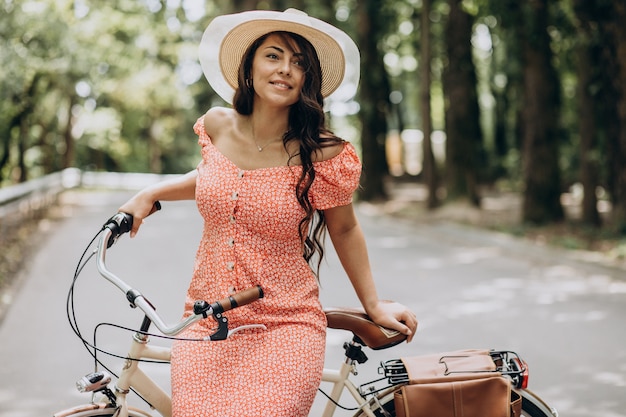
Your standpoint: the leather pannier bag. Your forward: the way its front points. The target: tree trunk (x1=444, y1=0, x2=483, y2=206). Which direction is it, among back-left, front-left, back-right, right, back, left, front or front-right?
back

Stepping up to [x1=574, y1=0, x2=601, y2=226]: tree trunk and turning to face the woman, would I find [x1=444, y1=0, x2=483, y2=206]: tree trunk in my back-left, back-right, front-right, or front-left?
back-right

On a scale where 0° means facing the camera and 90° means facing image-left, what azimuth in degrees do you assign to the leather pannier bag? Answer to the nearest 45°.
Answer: approximately 0°

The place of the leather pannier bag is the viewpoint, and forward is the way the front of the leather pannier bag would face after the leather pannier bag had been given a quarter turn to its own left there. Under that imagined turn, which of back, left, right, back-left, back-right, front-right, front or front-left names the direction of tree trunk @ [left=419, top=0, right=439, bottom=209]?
left

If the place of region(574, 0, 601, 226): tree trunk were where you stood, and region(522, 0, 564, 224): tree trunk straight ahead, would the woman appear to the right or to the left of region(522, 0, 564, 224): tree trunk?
left

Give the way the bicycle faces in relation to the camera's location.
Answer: facing to the left of the viewer

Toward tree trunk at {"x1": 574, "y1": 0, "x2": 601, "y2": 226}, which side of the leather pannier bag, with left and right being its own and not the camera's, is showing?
back

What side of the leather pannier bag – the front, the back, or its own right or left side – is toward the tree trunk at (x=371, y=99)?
back

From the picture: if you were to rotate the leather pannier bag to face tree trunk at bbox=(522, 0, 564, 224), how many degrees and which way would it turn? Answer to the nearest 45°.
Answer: approximately 180°

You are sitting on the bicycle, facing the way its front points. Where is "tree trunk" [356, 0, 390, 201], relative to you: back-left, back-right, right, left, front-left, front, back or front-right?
right

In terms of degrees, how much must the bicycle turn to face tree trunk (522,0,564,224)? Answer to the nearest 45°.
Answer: approximately 90° to its right
